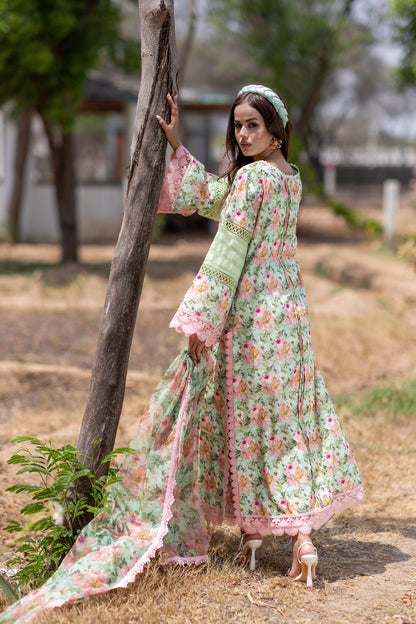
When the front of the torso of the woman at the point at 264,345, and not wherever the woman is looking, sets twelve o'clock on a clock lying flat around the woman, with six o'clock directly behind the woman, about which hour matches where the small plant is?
The small plant is roughly at 10 o'clock from the woman.

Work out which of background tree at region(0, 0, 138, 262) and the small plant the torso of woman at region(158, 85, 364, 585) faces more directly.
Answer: the background tree

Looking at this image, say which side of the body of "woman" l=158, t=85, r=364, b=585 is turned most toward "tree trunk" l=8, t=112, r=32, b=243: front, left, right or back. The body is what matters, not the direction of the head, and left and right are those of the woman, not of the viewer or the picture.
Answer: front

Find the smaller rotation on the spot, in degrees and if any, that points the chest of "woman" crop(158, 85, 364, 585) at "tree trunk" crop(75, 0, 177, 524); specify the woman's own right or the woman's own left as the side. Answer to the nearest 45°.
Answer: approximately 45° to the woman's own left

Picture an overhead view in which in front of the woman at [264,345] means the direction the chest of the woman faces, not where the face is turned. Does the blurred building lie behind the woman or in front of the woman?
in front

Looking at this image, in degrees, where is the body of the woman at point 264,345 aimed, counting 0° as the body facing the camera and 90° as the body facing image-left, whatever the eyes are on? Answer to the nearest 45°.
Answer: approximately 135°

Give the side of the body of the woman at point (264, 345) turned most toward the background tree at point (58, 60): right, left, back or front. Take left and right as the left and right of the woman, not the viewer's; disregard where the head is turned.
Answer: front

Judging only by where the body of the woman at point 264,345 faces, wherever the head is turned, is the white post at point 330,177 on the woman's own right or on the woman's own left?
on the woman's own right
